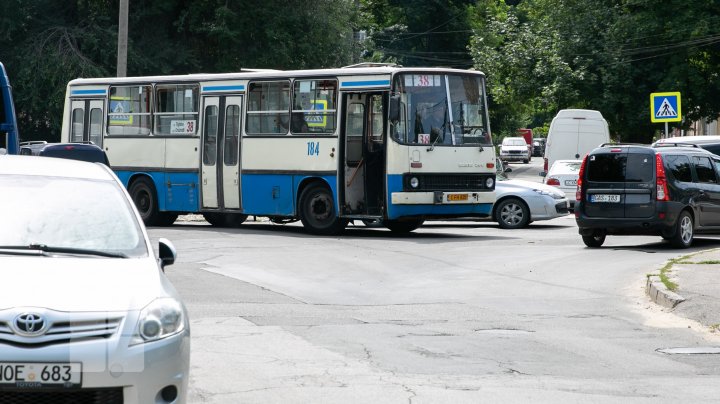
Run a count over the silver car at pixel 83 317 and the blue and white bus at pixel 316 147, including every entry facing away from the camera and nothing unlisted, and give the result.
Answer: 0

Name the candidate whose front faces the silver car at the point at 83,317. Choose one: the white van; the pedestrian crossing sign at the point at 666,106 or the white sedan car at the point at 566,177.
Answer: the pedestrian crossing sign

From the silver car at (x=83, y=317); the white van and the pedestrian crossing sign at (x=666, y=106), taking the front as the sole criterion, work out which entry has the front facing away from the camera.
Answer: the white van

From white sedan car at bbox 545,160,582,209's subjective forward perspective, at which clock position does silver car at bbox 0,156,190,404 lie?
The silver car is roughly at 6 o'clock from the white sedan car.

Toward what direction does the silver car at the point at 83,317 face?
toward the camera

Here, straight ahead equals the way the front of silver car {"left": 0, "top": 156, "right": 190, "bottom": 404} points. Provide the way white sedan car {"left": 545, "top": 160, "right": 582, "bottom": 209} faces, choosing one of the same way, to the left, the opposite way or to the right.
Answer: the opposite way

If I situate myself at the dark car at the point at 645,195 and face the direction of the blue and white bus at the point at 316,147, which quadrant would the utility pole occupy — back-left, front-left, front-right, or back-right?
front-right

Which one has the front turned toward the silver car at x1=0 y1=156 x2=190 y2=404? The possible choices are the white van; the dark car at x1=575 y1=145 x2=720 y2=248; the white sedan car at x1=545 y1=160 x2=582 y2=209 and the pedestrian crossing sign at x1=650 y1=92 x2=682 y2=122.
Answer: the pedestrian crossing sign

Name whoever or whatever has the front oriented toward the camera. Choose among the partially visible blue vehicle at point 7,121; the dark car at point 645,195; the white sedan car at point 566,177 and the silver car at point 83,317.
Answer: the silver car

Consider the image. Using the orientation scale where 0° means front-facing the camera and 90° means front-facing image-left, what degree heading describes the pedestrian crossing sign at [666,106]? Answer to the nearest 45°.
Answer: approximately 0°

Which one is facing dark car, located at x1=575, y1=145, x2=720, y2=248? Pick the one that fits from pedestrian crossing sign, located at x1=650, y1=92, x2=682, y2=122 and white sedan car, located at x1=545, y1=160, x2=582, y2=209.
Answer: the pedestrian crossing sign

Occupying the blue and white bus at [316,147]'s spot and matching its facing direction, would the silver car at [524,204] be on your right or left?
on your left

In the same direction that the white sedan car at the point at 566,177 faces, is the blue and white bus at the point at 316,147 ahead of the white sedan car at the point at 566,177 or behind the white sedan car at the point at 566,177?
behind

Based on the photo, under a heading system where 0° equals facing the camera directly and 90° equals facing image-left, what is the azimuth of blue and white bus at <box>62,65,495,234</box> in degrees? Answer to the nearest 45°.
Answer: approximately 315°

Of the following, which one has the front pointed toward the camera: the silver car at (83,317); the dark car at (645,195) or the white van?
the silver car

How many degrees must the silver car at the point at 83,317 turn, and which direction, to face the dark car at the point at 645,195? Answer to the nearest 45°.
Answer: approximately 135° to its left

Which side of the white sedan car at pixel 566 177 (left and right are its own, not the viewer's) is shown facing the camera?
back

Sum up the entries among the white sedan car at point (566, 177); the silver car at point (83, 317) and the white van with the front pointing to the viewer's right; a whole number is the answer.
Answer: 0
